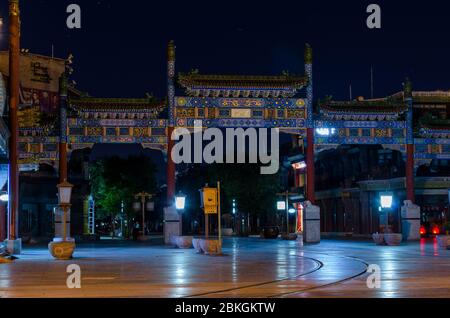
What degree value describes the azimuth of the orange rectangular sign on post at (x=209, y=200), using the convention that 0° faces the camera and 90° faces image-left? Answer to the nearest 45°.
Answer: approximately 0°

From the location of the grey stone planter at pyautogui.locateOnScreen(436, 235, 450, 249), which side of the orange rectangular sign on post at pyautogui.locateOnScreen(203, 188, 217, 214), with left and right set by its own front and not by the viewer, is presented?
left
